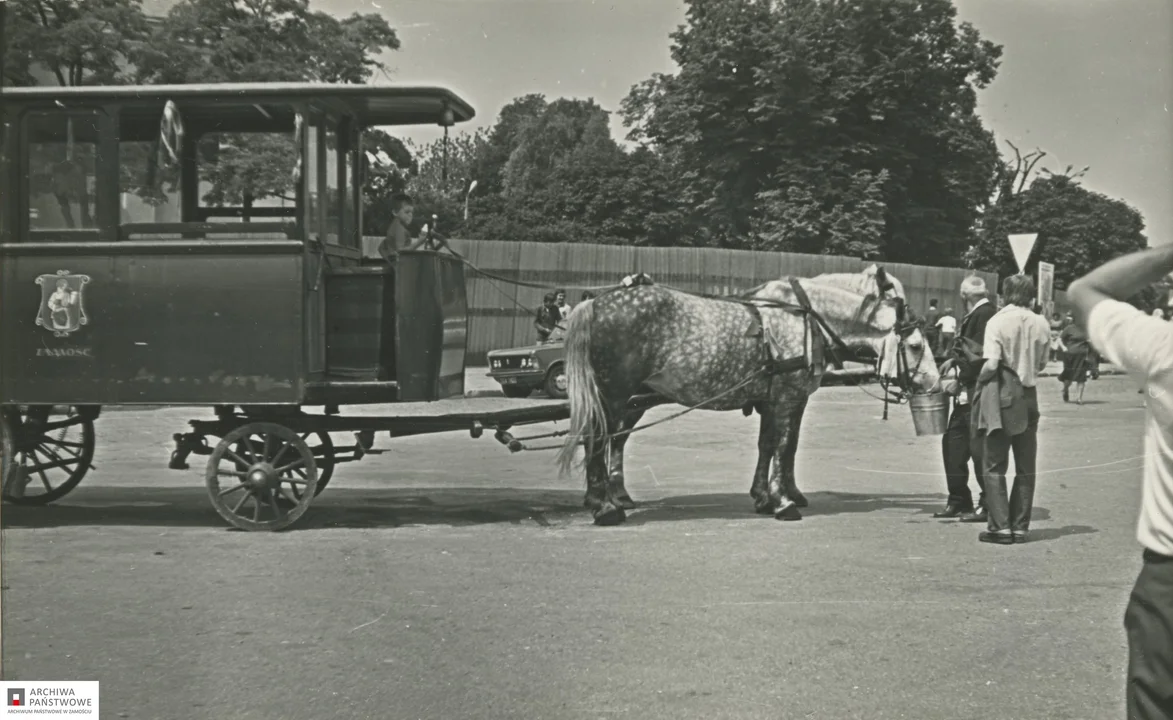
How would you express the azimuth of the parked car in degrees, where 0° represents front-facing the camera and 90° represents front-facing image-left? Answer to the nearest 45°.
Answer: approximately 45°

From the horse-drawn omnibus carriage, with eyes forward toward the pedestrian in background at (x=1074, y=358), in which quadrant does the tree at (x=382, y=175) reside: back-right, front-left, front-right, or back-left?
front-left

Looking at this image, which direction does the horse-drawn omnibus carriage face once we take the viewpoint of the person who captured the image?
facing to the right of the viewer

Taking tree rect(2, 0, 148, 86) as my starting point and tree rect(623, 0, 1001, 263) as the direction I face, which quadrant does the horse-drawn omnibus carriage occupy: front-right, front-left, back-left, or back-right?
front-right

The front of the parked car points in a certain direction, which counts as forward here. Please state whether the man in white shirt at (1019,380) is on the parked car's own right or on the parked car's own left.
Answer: on the parked car's own left

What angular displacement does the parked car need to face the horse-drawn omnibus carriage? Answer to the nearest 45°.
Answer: approximately 45° to its left

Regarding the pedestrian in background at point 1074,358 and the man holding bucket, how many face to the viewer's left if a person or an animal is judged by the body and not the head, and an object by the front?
1

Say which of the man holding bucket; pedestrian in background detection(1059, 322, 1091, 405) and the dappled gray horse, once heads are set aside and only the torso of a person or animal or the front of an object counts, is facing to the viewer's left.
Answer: the man holding bucket

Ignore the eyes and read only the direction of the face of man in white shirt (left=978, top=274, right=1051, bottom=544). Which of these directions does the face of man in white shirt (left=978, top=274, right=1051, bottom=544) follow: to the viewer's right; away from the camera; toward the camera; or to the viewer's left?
away from the camera

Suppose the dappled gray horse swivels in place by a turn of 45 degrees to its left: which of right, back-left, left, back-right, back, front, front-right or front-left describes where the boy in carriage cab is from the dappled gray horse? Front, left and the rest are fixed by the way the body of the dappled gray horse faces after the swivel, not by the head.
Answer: back-left

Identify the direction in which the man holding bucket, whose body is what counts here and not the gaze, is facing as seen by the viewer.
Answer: to the viewer's left

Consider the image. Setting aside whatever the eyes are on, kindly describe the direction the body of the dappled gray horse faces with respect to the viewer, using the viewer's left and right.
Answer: facing to the right of the viewer

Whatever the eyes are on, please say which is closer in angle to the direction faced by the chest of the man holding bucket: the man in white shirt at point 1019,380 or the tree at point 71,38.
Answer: the tree
